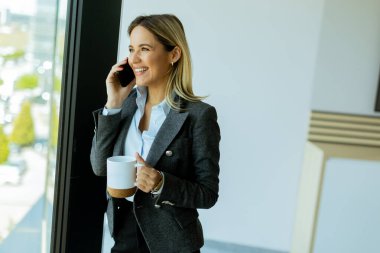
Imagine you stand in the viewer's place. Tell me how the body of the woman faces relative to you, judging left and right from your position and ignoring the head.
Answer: facing the viewer and to the left of the viewer
